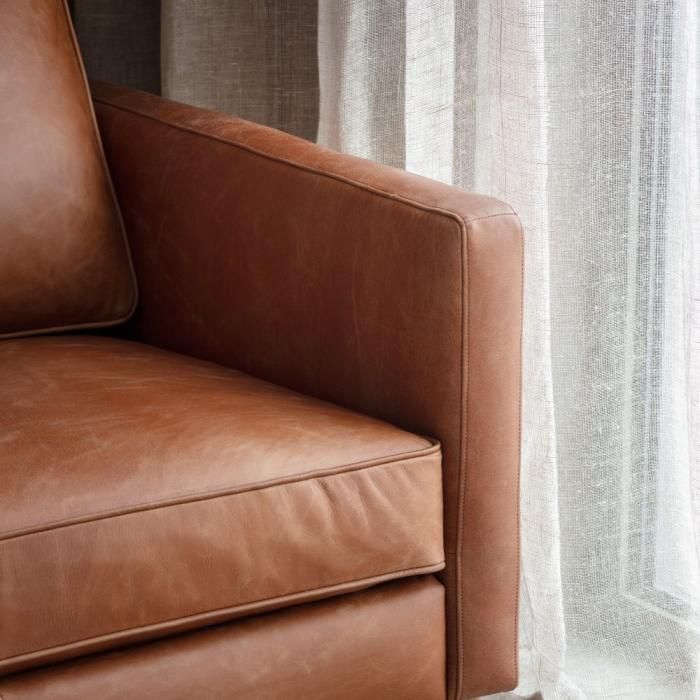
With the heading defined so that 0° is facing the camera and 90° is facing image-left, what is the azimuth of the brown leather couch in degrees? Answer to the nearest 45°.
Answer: approximately 315°
